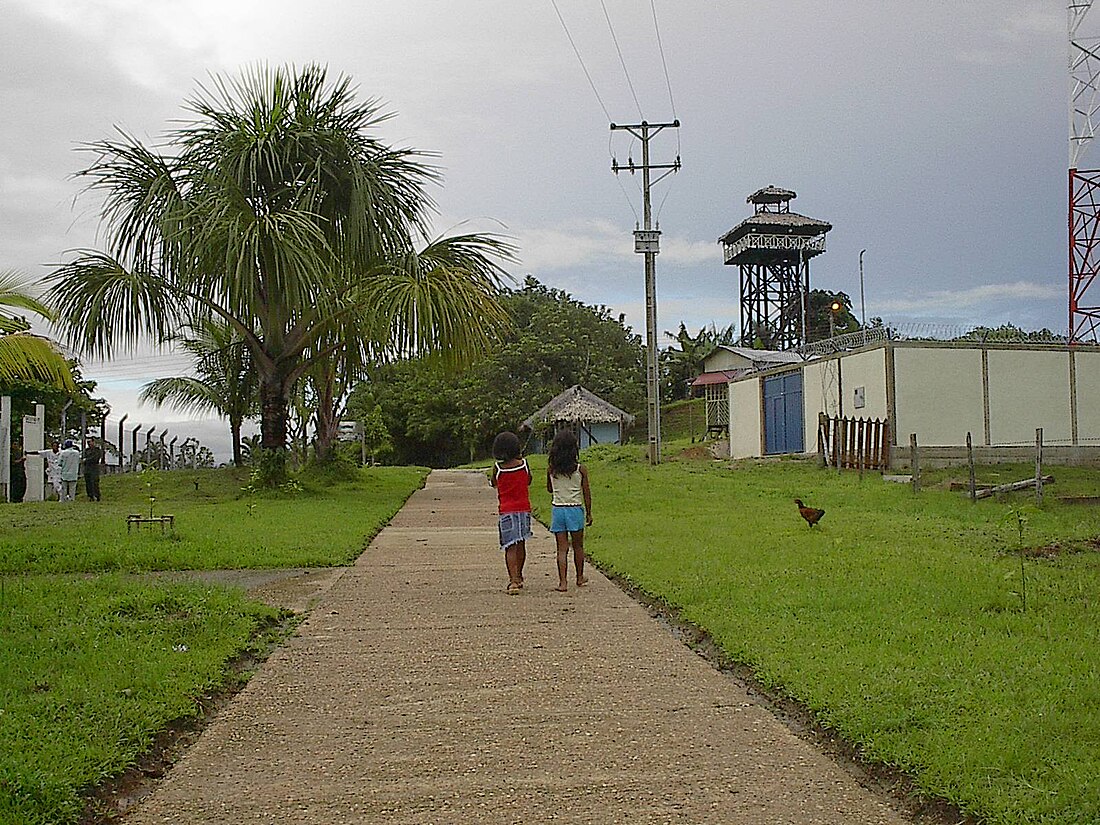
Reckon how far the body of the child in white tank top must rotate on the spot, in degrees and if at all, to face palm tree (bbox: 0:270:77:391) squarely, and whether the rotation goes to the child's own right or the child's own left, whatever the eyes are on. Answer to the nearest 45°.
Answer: approximately 45° to the child's own left

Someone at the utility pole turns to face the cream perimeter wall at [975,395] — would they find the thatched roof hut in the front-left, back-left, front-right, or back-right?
back-left

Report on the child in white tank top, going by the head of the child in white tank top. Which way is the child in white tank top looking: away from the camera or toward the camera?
away from the camera

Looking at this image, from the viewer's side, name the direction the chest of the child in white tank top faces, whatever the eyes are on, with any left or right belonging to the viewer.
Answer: facing away from the viewer

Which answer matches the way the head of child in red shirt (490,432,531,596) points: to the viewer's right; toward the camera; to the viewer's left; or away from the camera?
away from the camera

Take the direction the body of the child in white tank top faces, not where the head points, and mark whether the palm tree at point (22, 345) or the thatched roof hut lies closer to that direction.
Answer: the thatched roof hut

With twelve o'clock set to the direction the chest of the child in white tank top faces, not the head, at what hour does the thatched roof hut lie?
The thatched roof hut is roughly at 12 o'clock from the child in white tank top.

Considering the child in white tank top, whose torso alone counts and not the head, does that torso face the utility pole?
yes

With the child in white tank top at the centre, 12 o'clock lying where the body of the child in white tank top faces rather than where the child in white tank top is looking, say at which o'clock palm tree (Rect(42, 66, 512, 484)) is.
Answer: The palm tree is roughly at 11 o'clock from the child in white tank top.

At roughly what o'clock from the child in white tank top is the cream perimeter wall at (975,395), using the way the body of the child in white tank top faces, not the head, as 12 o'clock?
The cream perimeter wall is roughly at 1 o'clock from the child in white tank top.
